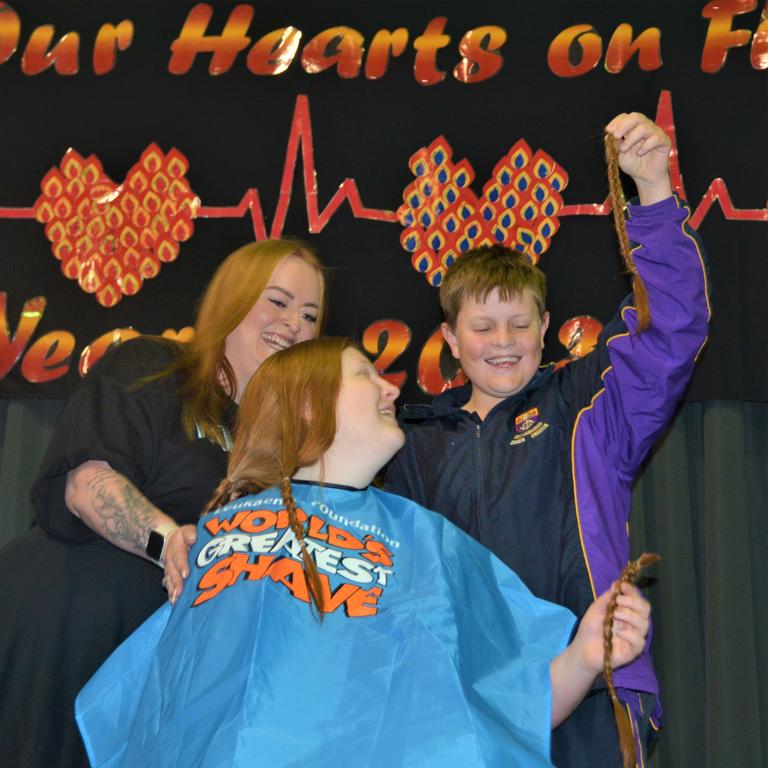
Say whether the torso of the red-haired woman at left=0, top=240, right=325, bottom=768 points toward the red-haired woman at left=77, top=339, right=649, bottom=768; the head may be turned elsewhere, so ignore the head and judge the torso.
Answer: yes

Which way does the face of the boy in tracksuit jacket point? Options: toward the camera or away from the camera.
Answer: toward the camera

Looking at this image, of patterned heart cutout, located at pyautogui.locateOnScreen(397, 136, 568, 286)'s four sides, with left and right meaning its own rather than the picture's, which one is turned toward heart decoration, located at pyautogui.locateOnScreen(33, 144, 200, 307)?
right

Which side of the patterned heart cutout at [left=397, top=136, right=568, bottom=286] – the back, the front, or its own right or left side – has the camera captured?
front

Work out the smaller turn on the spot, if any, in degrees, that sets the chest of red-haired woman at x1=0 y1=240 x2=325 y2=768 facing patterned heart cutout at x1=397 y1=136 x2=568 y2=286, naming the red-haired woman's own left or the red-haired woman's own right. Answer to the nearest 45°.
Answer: approximately 90° to the red-haired woman's own left

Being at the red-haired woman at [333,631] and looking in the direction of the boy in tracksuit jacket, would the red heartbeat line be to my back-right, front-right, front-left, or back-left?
front-left

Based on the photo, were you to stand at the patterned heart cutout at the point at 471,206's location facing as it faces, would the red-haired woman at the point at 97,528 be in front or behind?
in front

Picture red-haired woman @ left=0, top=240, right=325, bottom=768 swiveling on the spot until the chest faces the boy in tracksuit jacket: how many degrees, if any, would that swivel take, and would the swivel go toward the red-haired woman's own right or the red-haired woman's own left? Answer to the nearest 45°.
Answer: approximately 45° to the red-haired woman's own left

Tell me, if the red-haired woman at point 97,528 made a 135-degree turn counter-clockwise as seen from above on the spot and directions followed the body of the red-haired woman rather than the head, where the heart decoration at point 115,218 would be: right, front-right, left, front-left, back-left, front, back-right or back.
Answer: front

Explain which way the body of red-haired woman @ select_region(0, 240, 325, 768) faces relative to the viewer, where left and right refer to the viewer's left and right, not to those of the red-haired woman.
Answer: facing the viewer and to the right of the viewer

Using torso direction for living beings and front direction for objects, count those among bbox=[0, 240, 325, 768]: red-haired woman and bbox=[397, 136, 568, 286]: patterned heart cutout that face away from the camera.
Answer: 0

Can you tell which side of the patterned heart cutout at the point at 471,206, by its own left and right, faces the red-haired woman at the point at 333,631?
front

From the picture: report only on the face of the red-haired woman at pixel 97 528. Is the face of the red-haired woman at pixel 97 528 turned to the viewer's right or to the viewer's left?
to the viewer's right

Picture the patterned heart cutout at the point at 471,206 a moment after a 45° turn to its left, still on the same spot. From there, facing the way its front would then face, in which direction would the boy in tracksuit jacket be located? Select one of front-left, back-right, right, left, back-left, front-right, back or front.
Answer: front-right

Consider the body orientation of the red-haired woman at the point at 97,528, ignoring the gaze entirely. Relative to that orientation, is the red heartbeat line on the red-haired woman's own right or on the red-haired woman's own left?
on the red-haired woman's own left
